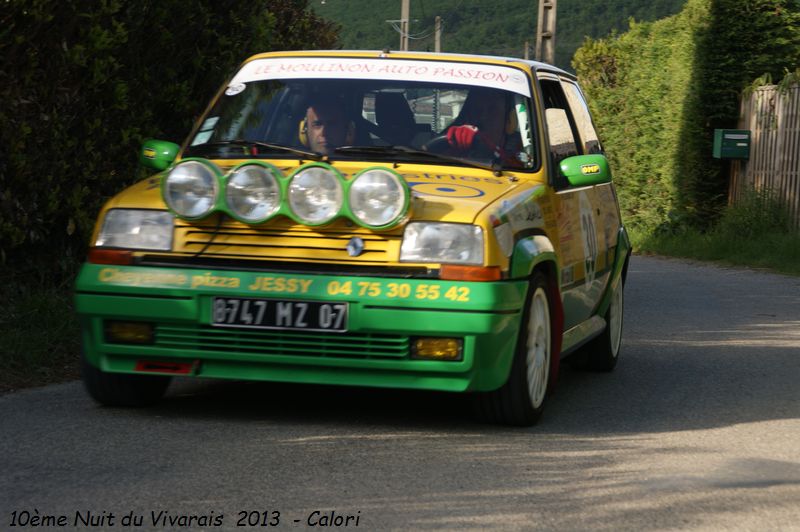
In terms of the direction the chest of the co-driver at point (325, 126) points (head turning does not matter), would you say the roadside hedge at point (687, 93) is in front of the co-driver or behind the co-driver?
behind

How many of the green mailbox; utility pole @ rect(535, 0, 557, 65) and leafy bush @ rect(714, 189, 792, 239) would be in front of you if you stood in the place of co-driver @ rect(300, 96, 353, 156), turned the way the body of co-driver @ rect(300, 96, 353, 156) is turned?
0

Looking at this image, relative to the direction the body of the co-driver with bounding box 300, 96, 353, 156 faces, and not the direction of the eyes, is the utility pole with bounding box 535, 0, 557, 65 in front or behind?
behind

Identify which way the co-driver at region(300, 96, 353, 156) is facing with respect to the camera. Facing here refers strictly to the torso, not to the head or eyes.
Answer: toward the camera

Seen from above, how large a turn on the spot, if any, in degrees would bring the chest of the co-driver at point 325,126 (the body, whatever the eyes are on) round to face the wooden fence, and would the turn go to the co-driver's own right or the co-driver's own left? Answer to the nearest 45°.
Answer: approximately 135° to the co-driver's own left

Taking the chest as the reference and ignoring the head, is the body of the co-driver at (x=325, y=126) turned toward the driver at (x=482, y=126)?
no

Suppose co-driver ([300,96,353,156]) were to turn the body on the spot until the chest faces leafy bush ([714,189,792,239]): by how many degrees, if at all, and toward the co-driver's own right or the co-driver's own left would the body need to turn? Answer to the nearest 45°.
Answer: approximately 135° to the co-driver's own left
